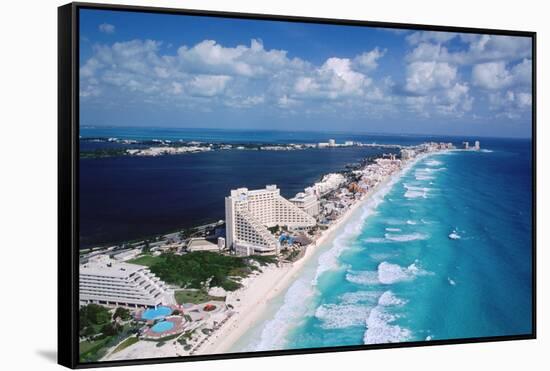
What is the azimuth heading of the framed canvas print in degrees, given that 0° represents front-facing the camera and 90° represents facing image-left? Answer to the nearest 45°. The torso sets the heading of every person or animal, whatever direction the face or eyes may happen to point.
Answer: approximately 315°
